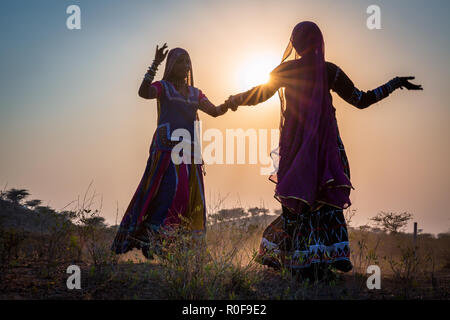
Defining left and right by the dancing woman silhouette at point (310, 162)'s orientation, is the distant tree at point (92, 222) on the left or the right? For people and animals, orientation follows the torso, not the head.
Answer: on its left
